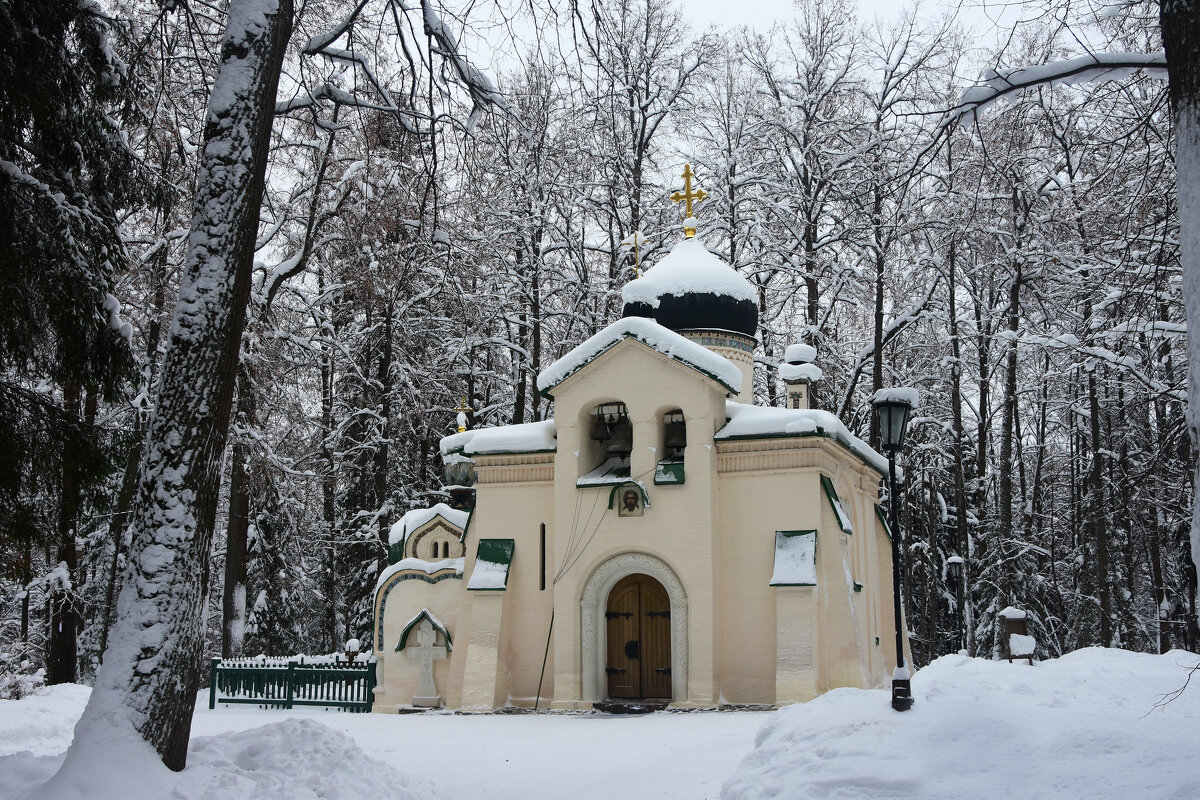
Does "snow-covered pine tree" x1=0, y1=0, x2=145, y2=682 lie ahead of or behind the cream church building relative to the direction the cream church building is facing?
ahead

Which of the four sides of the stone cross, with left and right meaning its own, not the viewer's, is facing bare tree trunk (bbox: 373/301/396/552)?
back

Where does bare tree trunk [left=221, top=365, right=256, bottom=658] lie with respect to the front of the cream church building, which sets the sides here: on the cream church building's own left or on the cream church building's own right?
on the cream church building's own right

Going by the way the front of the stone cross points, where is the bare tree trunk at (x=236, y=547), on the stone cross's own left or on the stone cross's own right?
on the stone cross's own right

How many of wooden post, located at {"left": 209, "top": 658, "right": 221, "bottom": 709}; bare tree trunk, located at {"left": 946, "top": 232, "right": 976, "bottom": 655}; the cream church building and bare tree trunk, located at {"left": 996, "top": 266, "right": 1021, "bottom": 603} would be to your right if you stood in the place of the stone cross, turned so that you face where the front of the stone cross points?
1

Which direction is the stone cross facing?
toward the camera

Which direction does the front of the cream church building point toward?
toward the camera

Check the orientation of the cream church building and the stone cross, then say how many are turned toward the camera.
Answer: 2

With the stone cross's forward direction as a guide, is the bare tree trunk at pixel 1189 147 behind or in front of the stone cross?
in front
